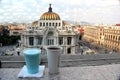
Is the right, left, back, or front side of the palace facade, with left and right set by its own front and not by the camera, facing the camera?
front

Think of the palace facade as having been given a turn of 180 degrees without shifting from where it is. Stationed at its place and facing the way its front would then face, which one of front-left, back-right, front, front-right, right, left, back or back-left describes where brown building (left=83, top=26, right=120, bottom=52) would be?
front-right

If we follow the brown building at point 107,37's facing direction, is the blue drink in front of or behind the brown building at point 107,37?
in front

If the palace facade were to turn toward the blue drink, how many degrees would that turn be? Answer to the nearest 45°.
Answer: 0° — it already faces it

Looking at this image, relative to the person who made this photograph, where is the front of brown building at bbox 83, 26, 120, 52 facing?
facing the viewer and to the left of the viewer
